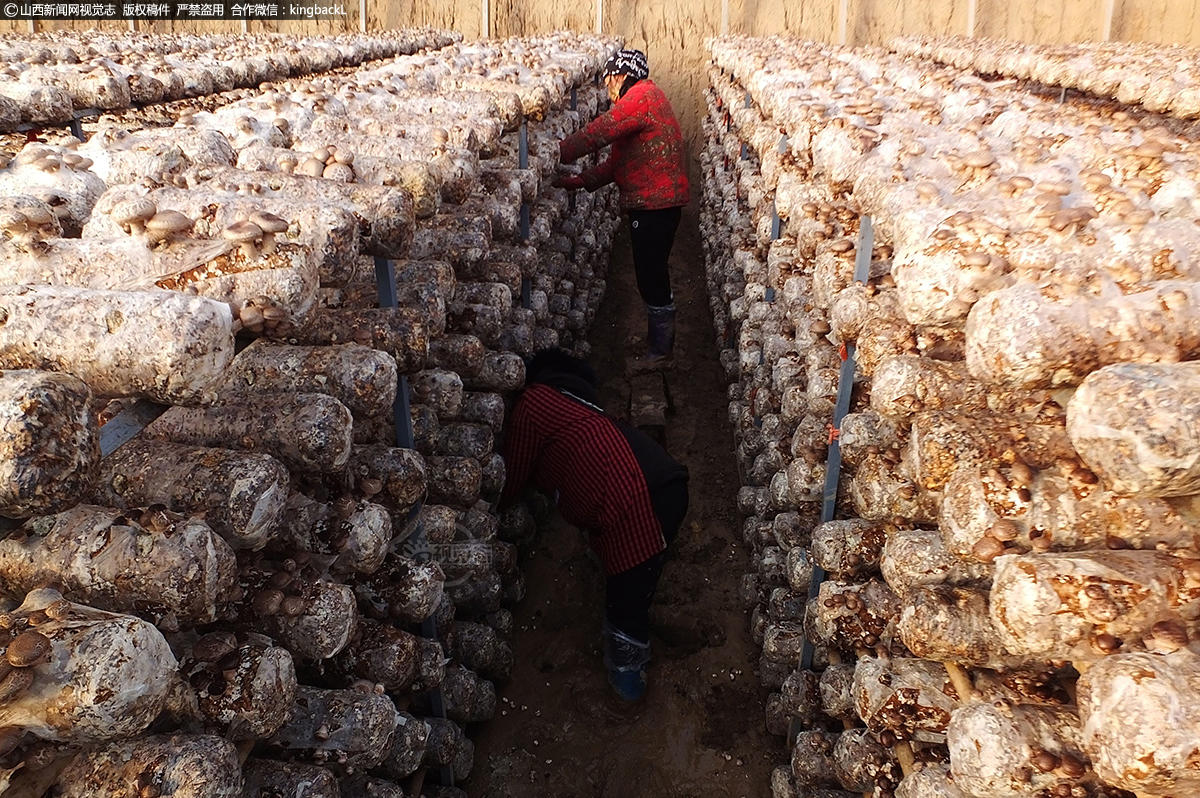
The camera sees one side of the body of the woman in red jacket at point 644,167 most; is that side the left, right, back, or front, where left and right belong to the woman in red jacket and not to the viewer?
left

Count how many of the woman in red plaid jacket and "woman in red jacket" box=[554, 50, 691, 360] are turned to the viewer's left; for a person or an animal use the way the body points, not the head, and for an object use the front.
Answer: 2

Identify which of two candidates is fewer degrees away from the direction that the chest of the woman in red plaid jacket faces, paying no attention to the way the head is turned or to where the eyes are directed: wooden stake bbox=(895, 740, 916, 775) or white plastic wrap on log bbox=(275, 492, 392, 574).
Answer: the white plastic wrap on log

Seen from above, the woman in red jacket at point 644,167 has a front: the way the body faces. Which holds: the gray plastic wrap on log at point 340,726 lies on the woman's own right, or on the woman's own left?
on the woman's own left

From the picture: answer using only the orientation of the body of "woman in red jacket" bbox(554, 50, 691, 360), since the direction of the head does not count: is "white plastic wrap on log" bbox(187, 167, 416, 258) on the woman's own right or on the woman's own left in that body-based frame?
on the woman's own left

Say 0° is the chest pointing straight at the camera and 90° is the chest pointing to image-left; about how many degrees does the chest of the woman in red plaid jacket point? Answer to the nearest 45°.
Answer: approximately 90°

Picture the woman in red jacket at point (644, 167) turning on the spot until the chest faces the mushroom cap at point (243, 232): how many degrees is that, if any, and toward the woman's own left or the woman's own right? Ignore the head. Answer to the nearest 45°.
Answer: approximately 90° to the woman's own left
